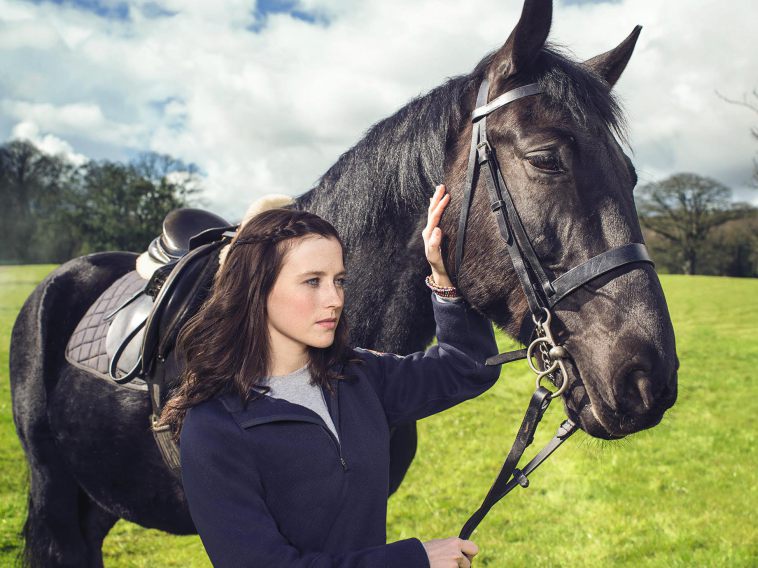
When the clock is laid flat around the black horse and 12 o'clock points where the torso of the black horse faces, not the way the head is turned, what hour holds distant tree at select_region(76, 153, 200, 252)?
The distant tree is roughly at 7 o'clock from the black horse.

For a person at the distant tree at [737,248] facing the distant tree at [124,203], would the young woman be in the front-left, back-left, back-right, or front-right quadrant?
front-left

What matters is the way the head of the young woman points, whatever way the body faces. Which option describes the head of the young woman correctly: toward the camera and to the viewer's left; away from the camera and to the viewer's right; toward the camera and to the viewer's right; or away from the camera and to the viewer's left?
toward the camera and to the viewer's right

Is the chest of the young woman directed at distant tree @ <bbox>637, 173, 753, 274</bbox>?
no

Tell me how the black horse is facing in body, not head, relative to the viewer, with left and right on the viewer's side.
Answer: facing the viewer and to the right of the viewer

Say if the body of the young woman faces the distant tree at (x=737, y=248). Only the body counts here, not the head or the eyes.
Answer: no

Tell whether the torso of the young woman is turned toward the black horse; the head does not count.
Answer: no

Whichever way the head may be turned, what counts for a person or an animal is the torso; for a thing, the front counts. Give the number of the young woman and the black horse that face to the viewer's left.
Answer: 0

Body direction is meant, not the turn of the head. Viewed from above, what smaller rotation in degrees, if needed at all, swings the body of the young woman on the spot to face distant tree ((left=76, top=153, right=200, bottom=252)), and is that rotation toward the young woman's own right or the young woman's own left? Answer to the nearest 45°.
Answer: approximately 135° to the young woman's own left

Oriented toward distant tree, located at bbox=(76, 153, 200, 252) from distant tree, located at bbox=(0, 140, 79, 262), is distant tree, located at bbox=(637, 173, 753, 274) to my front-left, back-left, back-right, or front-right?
front-right
